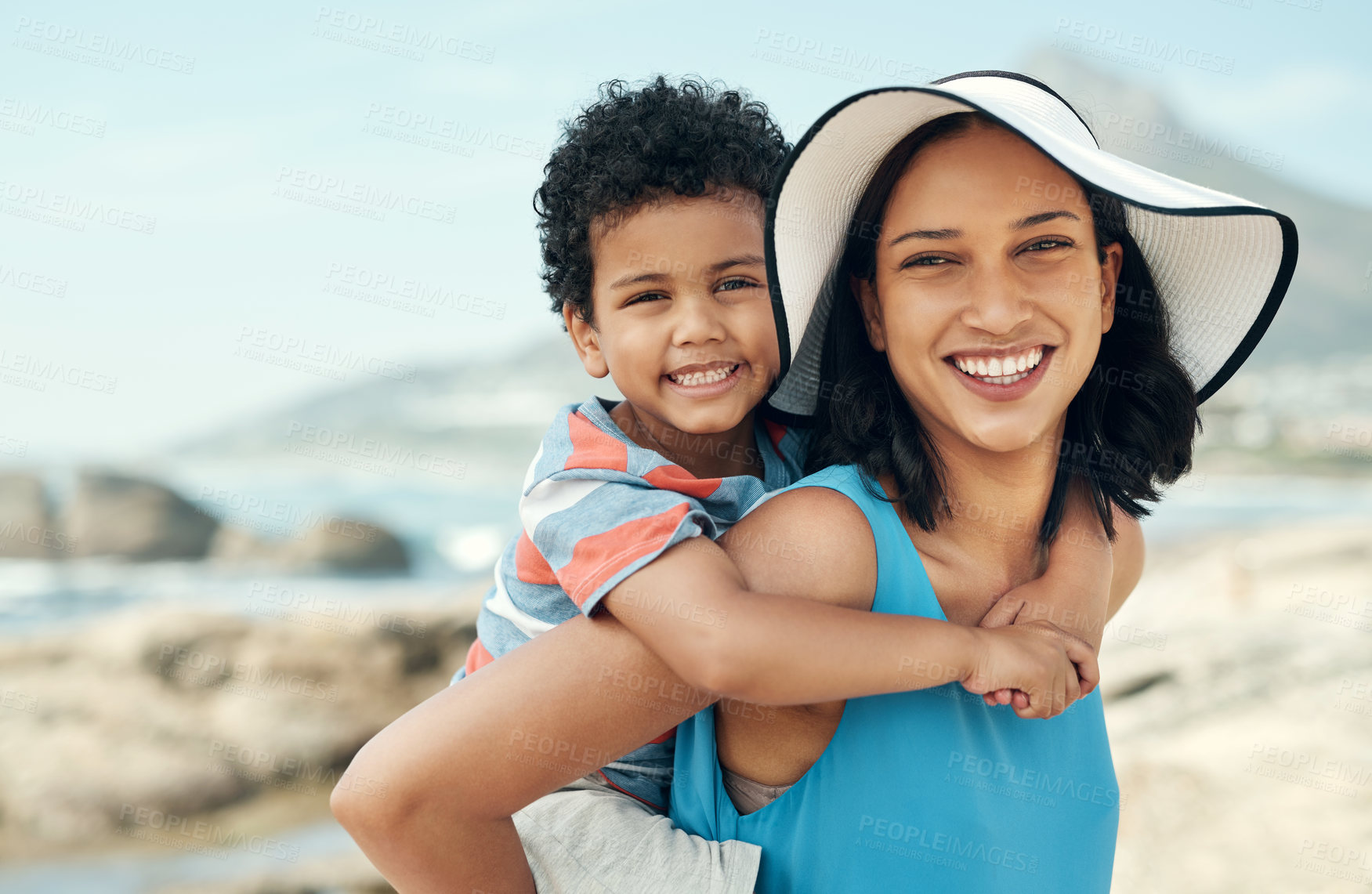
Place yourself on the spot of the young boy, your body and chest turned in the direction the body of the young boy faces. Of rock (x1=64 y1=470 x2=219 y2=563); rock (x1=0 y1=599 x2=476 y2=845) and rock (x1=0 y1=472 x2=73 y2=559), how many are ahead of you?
0

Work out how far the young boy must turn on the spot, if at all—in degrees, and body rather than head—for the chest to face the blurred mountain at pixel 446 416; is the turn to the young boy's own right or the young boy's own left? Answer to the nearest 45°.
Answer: approximately 135° to the young boy's own left

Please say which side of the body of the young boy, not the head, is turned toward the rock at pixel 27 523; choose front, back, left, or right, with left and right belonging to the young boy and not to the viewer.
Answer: back

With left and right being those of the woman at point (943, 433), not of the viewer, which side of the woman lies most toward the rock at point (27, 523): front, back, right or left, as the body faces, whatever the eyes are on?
back

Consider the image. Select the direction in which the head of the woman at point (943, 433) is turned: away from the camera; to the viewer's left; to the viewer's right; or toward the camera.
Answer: toward the camera

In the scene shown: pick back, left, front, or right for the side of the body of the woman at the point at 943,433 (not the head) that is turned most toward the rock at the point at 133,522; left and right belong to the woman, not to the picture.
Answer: back

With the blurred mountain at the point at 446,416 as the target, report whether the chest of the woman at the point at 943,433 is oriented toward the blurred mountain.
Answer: no

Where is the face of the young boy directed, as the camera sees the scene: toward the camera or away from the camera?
toward the camera

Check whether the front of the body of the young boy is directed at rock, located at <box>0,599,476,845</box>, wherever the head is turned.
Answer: no

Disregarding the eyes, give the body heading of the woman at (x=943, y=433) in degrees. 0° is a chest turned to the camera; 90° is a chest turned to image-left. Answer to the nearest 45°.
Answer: approximately 315°

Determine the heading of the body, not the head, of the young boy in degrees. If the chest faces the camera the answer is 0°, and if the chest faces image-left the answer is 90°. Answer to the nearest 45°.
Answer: approximately 315°

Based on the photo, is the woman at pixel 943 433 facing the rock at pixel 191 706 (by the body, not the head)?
no

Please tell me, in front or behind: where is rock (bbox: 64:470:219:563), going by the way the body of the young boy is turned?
behind
